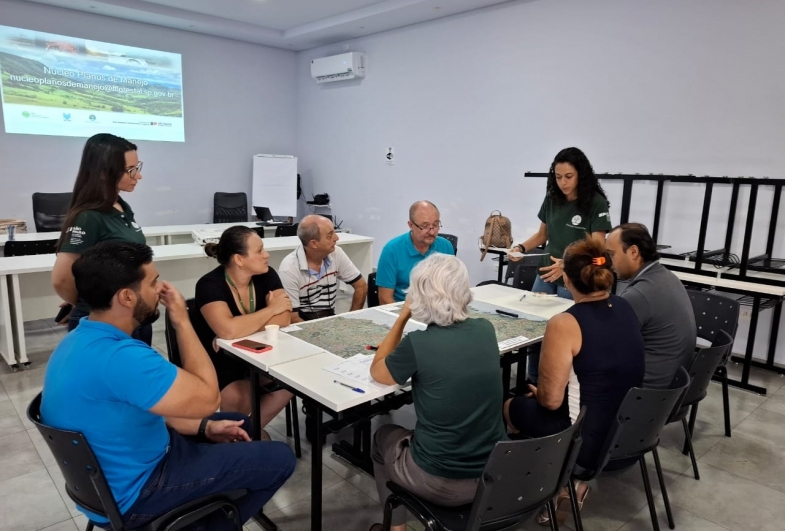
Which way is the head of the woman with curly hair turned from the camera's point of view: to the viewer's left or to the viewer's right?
to the viewer's left

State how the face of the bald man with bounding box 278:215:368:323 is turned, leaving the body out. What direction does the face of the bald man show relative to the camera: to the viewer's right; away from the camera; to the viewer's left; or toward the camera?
to the viewer's right

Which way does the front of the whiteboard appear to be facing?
toward the camera

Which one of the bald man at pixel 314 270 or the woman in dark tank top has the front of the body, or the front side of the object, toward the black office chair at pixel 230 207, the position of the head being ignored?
the woman in dark tank top

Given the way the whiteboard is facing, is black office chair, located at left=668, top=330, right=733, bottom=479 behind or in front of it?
in front

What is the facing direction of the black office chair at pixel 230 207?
toward the camera

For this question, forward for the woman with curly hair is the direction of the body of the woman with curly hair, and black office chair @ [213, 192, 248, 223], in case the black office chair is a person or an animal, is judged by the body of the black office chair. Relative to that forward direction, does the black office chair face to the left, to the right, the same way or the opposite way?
to the left

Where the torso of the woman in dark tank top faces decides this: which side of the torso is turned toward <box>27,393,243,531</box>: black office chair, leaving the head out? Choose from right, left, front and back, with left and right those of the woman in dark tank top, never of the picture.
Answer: left

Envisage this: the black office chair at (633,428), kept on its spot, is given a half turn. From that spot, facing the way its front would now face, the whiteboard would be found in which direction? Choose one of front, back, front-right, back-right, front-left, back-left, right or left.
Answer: back

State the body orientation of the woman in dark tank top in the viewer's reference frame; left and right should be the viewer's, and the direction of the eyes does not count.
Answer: facing away from the viewer and to the left of the viewer

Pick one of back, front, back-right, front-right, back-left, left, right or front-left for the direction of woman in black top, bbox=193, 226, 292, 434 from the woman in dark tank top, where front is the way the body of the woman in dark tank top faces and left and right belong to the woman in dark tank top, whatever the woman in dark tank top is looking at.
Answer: front-left

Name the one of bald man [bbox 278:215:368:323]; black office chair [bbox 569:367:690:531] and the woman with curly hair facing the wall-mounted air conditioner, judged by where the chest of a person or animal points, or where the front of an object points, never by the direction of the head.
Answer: the black office chair

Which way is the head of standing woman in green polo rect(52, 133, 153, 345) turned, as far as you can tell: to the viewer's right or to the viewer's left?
to the viewer's right

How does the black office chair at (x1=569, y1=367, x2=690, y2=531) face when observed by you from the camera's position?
facing away from the viewer and to the left of the viewer

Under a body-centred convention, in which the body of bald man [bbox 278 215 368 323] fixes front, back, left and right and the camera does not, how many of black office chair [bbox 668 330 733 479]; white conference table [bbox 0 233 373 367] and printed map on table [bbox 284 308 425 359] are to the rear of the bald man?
1

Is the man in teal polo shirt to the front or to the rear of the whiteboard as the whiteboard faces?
to the front

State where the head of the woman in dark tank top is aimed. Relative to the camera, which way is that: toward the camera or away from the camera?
away from the camera
